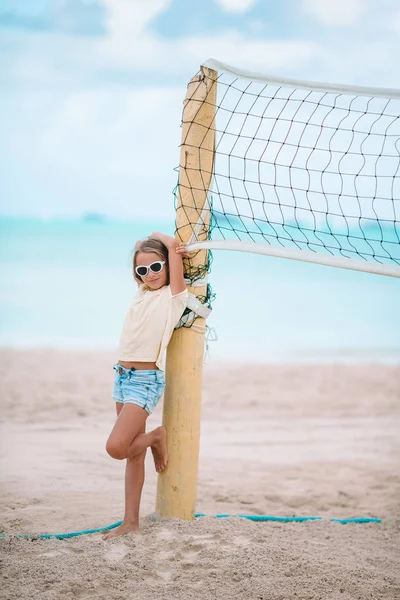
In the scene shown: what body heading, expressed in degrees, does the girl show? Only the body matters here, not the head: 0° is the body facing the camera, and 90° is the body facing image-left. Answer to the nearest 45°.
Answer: approximately 45°
